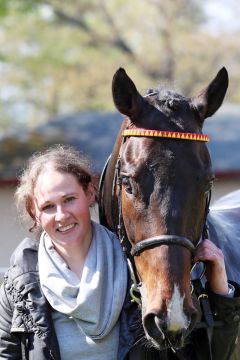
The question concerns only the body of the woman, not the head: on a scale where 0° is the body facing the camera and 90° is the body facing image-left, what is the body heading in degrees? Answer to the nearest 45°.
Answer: approximately 0°

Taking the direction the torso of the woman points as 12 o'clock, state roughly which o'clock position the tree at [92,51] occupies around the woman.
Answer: The tree is roughly at 6 o'clock from the woman.
